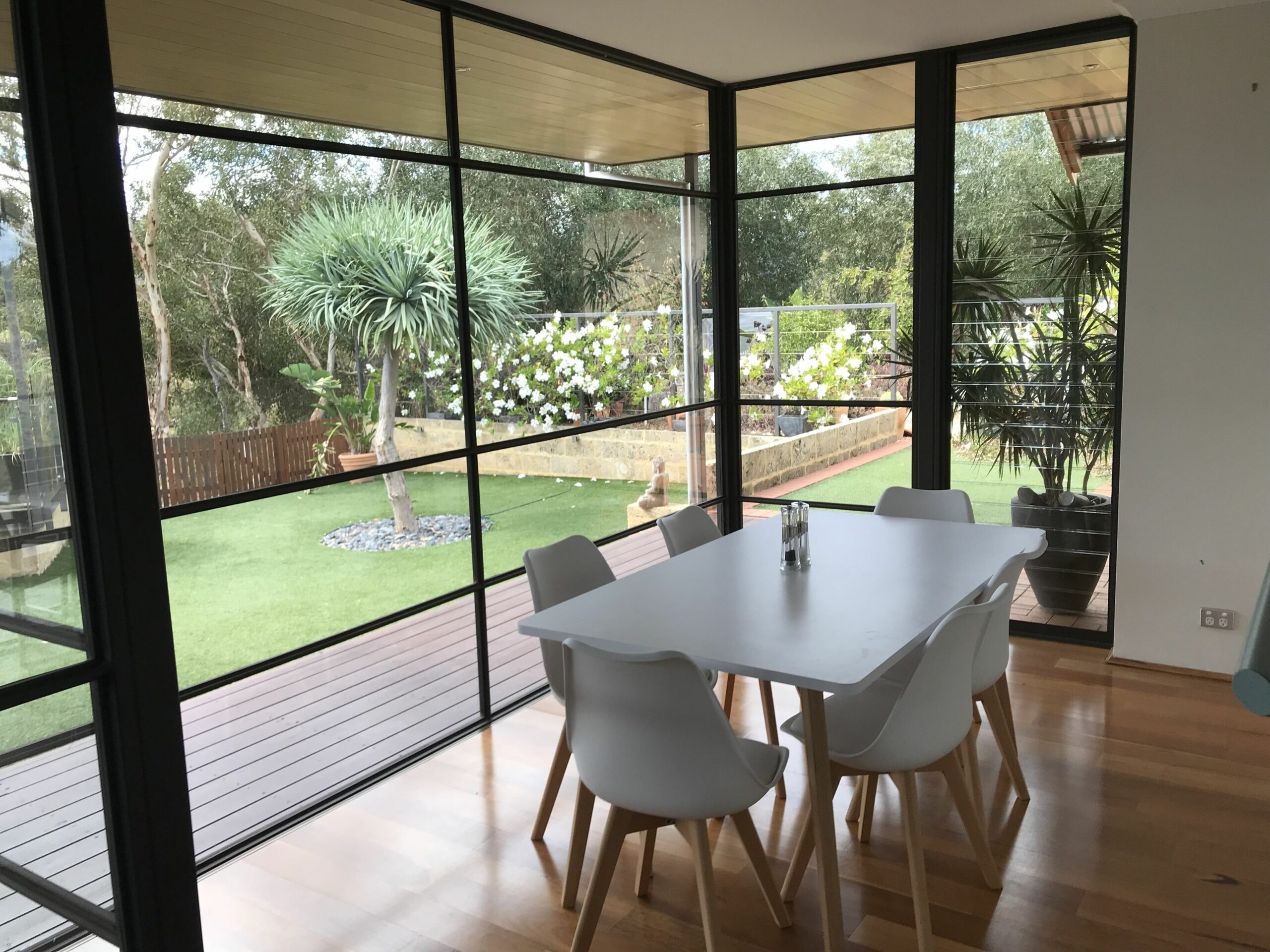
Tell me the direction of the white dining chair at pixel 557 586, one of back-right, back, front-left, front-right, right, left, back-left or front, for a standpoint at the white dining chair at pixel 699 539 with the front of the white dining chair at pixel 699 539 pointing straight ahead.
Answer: right

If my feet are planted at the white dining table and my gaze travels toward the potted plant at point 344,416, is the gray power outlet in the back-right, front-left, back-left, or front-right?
back-right

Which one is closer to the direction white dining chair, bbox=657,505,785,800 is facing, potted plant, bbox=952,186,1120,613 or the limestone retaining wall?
the potted plant

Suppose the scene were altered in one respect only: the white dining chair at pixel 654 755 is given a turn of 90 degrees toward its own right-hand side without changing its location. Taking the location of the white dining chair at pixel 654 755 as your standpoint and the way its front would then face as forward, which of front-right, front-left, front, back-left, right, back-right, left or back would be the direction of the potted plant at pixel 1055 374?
left

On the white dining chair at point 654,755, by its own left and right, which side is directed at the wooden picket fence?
left

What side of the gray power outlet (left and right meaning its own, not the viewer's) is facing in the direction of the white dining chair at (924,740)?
front

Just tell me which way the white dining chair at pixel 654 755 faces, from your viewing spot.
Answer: facing away from the viewer and to the right of the viewer

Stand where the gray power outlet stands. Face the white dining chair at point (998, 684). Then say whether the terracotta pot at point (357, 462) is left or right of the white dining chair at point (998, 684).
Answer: right

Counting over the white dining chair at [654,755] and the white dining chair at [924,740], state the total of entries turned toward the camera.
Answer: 0

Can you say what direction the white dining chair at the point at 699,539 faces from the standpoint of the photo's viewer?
facing the viewer and to the right of the viewer

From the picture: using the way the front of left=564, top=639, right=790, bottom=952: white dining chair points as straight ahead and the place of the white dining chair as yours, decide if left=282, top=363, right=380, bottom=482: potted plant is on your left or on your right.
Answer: on your left

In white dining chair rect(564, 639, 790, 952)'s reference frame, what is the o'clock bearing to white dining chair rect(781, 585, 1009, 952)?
white dining chair rect(781, 585, 1009, 952) is roughly at 1 o'clock from white dining chair rect(564, 639, 790, 952).

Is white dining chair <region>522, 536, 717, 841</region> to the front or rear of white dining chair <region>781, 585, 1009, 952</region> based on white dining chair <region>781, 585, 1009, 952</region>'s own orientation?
to the front

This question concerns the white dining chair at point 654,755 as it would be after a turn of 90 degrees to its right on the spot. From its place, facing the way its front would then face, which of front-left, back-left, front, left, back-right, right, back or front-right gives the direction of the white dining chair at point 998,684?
left

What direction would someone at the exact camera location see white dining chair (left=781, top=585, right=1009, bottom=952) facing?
facing away from the viewer and to the left of the viewer

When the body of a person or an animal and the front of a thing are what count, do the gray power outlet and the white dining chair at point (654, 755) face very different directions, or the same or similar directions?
very different directions

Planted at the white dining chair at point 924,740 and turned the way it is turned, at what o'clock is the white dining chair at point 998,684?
the white dining chair at point 998,684 is roughly at 2 o'clock from the white dining chair at point 924,740.
